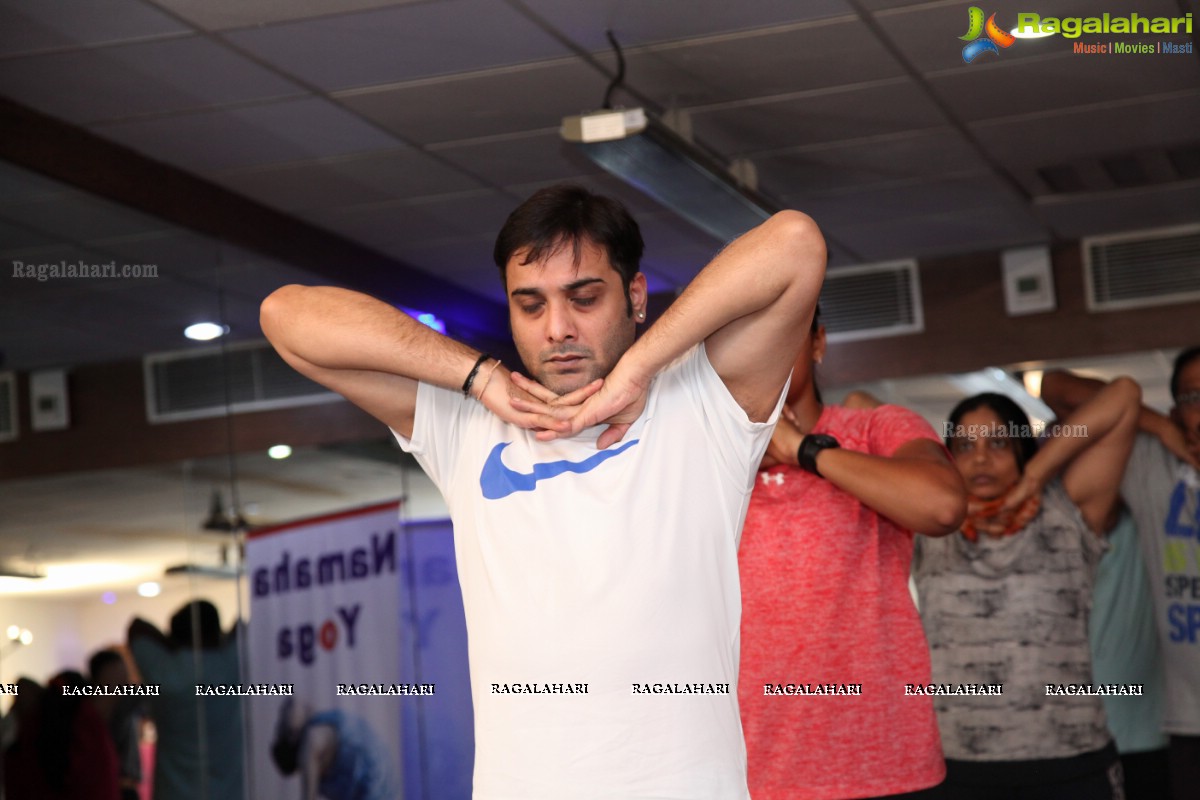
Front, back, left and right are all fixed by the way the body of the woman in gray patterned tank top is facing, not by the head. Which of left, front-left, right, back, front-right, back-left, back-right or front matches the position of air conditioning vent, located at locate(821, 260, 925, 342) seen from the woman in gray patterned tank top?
back

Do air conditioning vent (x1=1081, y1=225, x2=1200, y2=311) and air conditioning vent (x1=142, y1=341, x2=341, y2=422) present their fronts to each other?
no

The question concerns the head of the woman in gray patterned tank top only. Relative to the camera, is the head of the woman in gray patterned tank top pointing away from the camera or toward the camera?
toward the camera

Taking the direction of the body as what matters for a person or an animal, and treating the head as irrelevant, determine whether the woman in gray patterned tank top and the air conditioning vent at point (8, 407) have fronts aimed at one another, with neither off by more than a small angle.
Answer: no

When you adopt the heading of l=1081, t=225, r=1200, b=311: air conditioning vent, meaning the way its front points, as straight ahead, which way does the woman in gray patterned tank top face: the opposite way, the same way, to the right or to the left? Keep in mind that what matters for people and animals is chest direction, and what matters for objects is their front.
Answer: the same way

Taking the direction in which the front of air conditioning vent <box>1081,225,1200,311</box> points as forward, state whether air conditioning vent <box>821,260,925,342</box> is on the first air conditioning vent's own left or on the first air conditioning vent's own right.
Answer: on the first air conditioning vent's own right

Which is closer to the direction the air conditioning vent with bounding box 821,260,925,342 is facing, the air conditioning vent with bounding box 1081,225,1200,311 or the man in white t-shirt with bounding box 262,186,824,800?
the man in white t-shirt

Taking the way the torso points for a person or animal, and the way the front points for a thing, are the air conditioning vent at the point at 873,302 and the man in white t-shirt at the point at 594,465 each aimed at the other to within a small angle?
no

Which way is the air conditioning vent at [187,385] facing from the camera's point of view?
toward the camera

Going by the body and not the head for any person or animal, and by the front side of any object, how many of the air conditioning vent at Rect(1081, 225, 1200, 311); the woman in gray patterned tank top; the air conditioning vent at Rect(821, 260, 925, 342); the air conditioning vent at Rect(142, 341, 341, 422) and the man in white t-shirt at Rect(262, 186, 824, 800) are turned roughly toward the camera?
5

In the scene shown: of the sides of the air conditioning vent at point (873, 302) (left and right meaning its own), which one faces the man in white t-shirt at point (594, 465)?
front

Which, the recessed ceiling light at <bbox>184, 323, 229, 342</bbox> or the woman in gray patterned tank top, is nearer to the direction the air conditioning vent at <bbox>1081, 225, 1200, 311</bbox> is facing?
the woman in gray patterned tank top

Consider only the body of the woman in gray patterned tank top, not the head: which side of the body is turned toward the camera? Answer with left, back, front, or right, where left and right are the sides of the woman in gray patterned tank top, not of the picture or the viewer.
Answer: front

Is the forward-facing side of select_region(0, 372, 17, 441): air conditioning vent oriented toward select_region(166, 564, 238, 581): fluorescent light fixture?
no

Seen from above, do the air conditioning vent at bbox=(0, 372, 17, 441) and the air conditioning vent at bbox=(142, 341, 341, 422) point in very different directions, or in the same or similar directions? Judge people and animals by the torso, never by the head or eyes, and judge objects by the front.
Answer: same or similar directions
